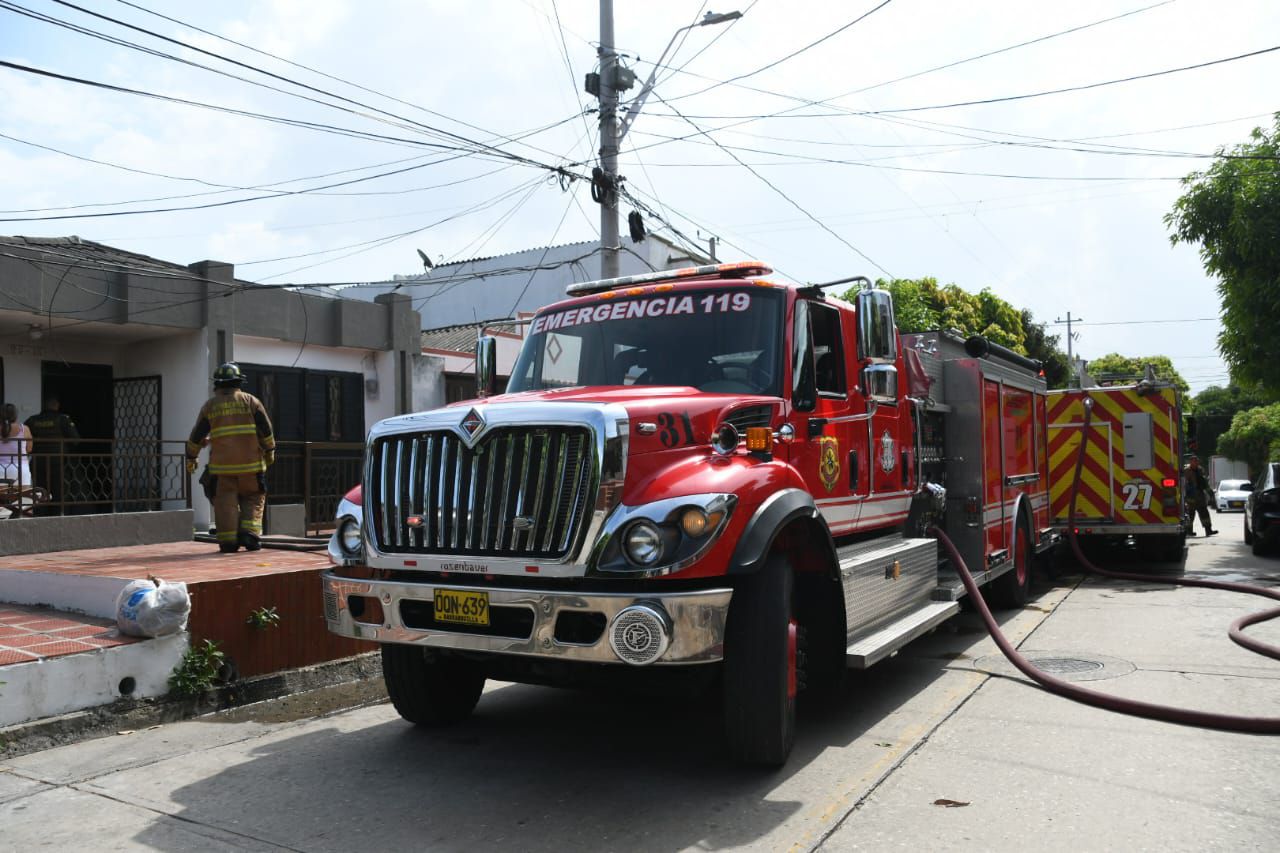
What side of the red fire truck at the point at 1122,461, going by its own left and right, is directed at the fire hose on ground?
back

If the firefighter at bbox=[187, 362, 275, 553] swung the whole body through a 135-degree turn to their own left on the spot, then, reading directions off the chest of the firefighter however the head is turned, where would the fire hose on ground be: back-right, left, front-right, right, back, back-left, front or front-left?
left

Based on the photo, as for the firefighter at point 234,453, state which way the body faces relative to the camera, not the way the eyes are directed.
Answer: away from the camera

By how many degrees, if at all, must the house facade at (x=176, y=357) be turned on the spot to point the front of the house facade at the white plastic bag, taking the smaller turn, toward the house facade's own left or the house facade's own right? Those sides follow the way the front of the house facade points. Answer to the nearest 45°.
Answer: approximately 45° to the house facade's own right

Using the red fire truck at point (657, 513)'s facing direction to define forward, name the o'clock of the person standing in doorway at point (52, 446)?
The person standing in doorway is roughly at 3 o'clock from the red fire truck.

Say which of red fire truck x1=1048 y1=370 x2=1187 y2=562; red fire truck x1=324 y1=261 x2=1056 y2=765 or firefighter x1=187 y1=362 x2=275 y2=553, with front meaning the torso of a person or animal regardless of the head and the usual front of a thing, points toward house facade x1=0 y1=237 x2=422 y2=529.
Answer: the firefighter

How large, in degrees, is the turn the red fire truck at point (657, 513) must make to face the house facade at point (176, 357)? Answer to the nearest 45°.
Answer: approximately 90° to its right

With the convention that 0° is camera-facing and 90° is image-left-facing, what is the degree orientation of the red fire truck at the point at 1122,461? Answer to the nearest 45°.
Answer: approximately 180°

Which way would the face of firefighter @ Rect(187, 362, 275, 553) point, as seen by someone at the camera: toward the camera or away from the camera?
away from the camera

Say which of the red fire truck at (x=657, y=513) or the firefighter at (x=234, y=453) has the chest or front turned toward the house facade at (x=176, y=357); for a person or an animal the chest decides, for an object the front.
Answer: the firefighter

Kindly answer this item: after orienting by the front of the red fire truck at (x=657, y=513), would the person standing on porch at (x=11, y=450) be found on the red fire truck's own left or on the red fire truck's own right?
on the red fire truck's own right

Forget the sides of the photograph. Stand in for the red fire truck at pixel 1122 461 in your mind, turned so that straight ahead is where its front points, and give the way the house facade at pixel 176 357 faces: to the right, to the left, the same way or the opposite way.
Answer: to the right
